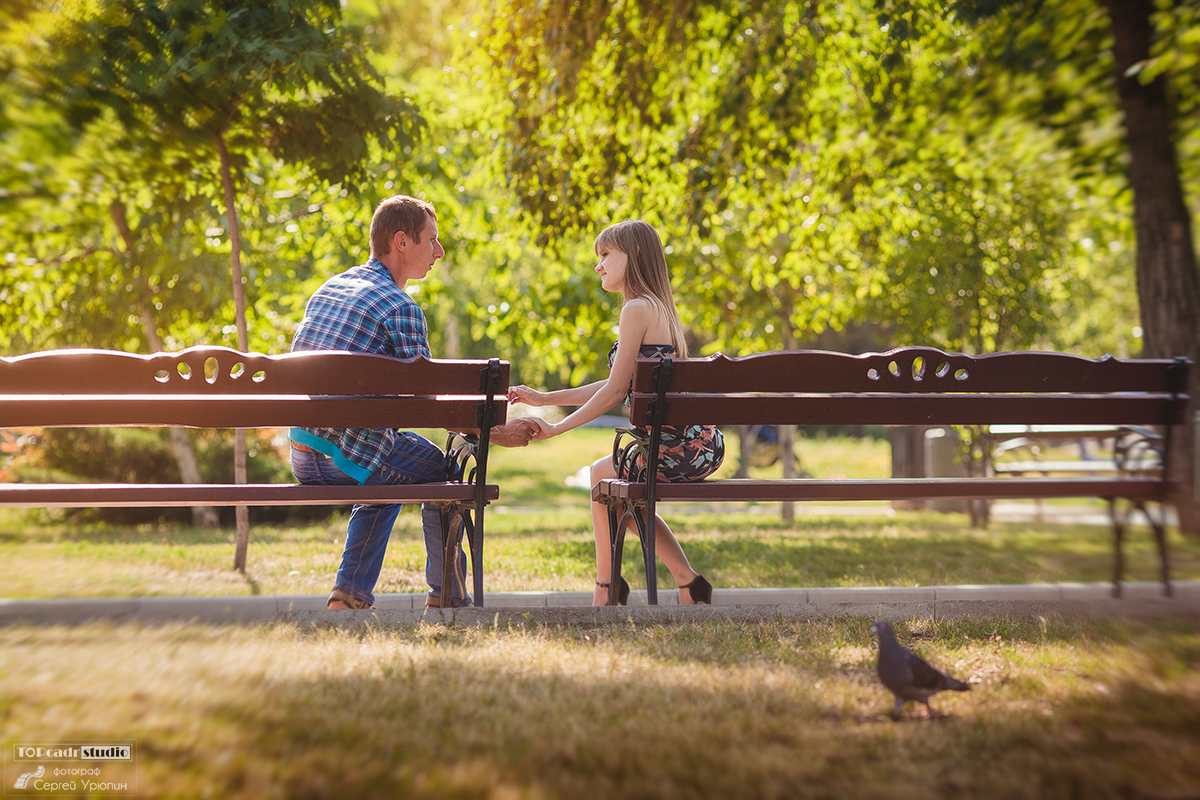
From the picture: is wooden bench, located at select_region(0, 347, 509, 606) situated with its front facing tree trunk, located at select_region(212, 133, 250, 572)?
yes

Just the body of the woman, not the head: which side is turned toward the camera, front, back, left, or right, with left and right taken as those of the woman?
left

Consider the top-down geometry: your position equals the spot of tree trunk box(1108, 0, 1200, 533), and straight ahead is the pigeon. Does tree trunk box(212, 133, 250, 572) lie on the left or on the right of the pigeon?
right

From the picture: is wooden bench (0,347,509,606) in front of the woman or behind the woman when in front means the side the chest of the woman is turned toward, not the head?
in front

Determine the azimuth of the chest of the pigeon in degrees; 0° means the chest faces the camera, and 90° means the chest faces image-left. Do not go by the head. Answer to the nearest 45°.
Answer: approximately 90°

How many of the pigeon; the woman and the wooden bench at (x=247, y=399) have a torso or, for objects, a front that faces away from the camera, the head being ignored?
1

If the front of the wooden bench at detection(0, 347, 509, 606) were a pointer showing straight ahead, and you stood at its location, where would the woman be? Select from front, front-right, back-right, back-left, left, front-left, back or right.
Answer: right

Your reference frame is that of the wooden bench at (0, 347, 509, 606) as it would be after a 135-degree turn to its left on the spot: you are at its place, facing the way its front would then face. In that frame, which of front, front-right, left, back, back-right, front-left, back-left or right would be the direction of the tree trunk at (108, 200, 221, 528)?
back-right

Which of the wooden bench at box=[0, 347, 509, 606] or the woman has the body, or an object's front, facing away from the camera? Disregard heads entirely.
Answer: the wooden bench

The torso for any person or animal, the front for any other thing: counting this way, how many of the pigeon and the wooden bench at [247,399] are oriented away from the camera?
1

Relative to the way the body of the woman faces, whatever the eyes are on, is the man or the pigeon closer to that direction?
the man

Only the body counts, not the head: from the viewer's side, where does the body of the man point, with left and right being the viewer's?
facing away from the viewer and to the right of the viewer

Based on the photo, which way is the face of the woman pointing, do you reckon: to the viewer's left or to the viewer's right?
to the viewer's left

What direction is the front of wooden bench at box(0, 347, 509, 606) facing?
away from the camera

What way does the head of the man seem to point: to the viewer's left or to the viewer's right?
to the viewer's right
